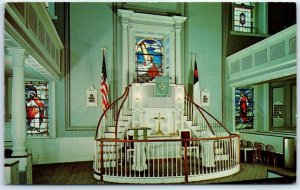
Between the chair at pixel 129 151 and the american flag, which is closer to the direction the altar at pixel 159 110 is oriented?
the chair

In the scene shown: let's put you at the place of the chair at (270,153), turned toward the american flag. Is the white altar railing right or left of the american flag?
left

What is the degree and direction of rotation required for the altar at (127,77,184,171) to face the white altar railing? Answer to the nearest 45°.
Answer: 0° — it already faces it

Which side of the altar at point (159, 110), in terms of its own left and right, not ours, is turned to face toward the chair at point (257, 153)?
left

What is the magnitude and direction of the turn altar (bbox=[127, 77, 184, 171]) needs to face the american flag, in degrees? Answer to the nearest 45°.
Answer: approximately 90° to its right

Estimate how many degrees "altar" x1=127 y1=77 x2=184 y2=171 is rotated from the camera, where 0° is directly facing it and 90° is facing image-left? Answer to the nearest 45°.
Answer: approximately 0°

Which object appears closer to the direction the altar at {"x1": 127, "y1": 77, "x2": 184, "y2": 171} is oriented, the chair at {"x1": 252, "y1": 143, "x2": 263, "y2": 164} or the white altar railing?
the white altar railing

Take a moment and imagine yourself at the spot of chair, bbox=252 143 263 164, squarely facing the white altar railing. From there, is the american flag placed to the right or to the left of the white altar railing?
right

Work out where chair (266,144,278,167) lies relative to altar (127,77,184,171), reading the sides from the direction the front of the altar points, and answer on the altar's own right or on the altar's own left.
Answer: on the altar's own left
